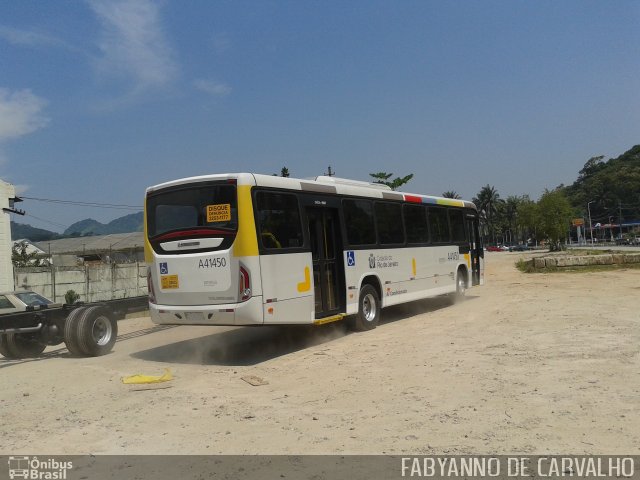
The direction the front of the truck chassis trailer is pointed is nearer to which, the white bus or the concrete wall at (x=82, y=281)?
the concrete wall

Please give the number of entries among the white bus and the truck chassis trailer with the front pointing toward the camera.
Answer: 0

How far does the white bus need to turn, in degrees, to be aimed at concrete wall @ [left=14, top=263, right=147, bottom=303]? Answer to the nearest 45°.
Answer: approximately 90° to its left

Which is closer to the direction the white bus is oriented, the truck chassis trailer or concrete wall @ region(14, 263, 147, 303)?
the concrete wall

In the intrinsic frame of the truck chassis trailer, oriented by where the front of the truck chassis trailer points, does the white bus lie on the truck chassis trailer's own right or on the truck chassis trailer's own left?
on the truck chassis trailer's own right

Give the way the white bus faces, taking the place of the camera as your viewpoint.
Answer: facing away from the viewer and to the right of the viewer
